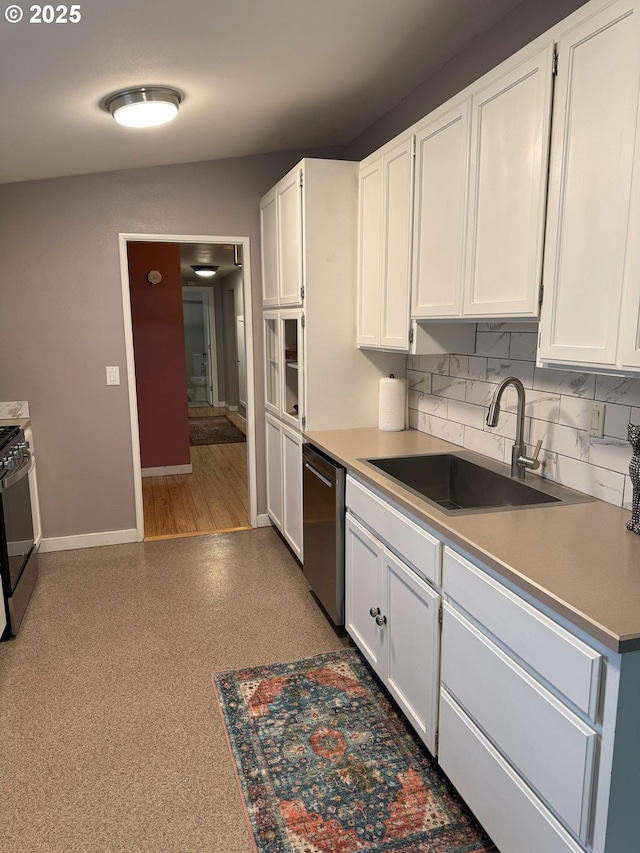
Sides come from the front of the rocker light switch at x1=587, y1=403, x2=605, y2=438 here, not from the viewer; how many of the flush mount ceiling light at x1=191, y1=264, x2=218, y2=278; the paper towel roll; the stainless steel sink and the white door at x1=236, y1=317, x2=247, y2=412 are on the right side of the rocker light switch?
4

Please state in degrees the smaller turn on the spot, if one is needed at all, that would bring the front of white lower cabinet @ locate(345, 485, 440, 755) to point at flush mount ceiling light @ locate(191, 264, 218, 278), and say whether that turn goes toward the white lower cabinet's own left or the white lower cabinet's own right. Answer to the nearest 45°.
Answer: approximately 90° to the white lower cabinet's own right

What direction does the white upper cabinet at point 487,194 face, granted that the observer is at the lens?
facing the viewer and to the left of the viewer

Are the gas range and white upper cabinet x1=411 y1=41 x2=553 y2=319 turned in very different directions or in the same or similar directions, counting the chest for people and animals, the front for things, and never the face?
very different directions

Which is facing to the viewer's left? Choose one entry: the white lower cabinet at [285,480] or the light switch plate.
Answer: the white lower cabinet

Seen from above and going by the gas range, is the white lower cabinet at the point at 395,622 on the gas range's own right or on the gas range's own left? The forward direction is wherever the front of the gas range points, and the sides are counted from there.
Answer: on the gas range's own right

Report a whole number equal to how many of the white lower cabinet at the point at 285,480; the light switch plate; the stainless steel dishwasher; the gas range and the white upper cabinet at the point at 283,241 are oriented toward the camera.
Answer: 1

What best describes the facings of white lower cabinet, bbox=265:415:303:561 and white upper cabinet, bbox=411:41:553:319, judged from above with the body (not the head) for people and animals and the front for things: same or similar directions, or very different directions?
same or similar directions

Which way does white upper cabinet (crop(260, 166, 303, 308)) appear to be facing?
to the viewer's left

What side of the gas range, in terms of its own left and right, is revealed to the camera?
right

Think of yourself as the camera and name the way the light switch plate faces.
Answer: facing the viewer

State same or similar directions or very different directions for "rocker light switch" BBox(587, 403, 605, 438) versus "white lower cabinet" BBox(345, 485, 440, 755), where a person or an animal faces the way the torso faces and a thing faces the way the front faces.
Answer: same or similar directions

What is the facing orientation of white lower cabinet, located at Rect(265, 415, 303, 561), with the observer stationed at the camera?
facing to the left of the viewer

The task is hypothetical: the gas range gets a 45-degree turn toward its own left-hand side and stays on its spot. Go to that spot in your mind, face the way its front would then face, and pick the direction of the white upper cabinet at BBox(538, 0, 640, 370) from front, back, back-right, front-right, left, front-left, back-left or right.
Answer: right
